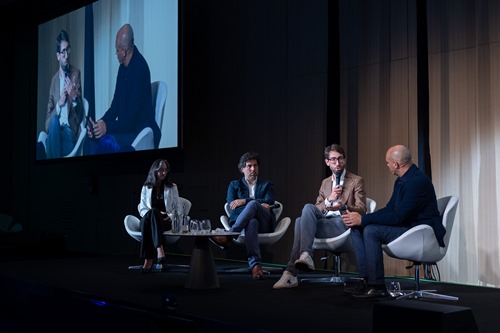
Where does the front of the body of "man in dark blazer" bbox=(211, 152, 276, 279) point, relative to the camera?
toward the camera

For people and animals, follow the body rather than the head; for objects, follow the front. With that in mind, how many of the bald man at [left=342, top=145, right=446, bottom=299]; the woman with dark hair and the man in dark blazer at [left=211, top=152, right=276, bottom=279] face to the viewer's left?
1

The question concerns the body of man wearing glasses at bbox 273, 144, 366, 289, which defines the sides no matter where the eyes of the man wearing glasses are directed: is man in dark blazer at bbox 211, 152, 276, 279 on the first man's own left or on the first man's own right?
on the first man's own right

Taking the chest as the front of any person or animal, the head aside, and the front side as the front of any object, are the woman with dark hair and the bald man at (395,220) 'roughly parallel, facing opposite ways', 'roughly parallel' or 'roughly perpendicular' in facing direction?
roughly perpendicular

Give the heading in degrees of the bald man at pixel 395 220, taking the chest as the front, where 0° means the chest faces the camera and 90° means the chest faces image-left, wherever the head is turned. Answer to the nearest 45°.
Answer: approximately 90°

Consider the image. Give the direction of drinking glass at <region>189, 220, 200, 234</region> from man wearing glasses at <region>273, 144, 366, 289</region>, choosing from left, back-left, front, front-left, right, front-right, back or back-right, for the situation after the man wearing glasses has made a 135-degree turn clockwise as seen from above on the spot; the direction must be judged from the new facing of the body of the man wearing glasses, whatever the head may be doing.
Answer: left

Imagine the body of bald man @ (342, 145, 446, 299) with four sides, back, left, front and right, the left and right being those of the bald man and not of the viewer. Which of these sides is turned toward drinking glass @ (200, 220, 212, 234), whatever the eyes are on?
front

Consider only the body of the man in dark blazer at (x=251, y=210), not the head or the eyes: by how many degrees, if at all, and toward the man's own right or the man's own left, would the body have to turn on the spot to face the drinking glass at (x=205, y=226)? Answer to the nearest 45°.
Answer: approximately 45° to the man's own right

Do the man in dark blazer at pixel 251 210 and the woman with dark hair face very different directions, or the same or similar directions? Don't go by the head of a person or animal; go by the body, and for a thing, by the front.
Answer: same or similar directions

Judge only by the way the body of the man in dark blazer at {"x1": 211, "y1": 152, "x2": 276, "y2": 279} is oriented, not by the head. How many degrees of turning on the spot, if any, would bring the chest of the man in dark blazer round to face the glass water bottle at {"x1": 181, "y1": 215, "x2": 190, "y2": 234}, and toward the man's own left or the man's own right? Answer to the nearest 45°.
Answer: approximately 45° to the man's own right

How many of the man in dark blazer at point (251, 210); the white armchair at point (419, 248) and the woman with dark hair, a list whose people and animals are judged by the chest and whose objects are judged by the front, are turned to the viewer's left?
1

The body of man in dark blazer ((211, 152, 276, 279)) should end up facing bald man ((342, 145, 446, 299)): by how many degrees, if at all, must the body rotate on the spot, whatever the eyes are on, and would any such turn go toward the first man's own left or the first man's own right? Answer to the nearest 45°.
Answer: approximately 45° to the first man's own left

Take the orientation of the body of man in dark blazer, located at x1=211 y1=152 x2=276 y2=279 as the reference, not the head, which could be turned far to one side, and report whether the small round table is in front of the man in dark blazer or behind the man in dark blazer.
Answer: in front

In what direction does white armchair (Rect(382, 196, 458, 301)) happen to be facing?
to the viewer's left

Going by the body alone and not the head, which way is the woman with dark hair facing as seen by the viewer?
toward the camera
